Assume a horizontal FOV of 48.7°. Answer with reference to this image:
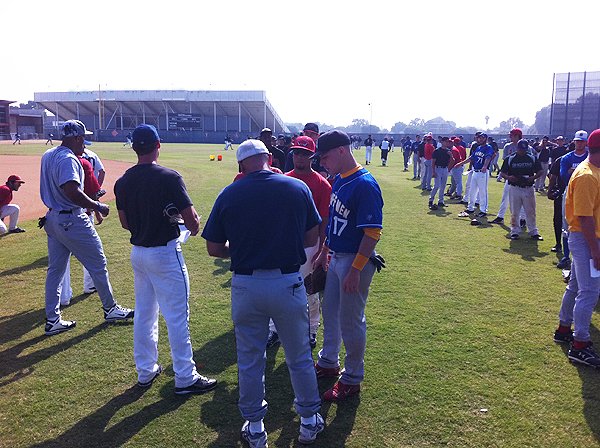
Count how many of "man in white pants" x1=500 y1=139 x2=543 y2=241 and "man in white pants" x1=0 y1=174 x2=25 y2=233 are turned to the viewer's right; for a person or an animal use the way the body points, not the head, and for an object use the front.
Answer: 1

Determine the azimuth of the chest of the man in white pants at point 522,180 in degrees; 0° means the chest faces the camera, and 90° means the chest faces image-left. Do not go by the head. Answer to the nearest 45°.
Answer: approximately 0°

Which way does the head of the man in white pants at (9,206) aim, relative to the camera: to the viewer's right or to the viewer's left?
to the viewer's right

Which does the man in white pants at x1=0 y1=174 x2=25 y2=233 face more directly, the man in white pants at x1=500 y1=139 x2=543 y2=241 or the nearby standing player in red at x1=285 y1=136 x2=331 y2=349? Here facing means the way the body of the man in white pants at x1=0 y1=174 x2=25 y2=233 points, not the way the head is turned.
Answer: the man in white pants

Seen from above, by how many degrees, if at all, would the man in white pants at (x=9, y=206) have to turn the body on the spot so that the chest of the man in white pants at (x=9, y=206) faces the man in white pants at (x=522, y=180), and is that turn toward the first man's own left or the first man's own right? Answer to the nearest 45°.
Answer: approximately 45° to the first man's own right

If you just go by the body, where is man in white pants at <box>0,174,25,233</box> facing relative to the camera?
to the viewer's right
